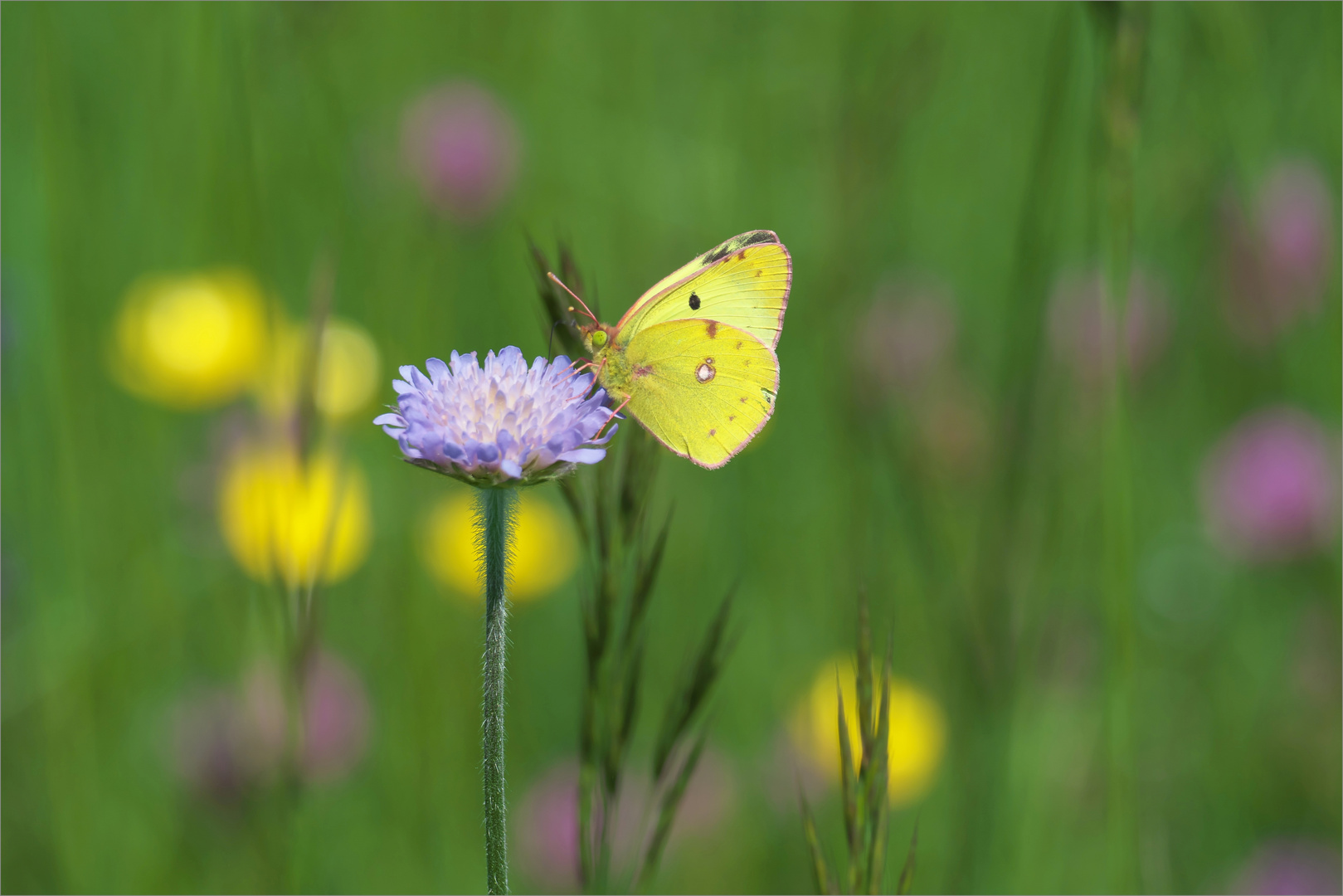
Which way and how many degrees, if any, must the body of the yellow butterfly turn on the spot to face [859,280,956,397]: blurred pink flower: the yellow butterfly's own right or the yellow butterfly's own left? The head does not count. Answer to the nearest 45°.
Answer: approximately 90° to the yellow butterfly's own right

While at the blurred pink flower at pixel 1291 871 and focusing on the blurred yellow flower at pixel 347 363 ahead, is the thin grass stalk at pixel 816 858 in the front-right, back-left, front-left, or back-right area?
front-left

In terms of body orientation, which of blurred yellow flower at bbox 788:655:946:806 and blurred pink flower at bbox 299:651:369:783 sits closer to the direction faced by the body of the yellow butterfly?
the blurred pink flower

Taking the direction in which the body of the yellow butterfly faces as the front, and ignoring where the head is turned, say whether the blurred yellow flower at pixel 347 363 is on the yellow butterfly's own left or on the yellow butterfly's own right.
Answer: on the yellow butterfly's own right

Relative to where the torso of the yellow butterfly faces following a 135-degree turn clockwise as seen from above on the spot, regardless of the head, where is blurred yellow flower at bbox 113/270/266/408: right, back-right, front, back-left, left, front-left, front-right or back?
left

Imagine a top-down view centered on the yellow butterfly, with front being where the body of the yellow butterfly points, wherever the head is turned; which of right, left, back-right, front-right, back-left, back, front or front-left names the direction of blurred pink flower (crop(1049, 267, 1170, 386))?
back-right

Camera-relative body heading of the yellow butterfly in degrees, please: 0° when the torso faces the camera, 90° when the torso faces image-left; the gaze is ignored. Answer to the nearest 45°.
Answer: approximately 90°

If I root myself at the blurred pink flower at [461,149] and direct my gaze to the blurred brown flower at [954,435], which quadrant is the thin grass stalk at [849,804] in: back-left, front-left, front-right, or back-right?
front-right

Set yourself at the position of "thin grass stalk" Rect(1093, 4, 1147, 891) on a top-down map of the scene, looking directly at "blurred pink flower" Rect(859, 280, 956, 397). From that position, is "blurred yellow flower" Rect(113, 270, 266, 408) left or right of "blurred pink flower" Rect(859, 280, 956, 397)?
left

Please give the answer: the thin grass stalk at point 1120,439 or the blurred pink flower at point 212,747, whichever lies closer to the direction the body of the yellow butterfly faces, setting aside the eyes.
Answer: the blurred pink flower

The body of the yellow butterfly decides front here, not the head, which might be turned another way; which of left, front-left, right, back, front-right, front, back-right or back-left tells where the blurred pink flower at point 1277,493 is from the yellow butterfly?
back-right

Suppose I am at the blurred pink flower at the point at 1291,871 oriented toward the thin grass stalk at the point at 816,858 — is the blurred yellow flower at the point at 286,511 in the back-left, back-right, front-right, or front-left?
front-right
